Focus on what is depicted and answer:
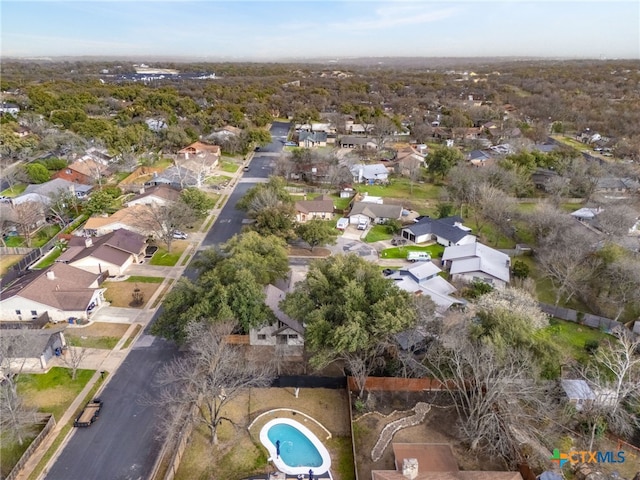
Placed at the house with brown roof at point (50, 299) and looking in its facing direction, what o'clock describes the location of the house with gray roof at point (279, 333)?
the house with gray roof at point (279, 333) is roughly at 12 o'clock from the house with brown roof at point (50, 299).

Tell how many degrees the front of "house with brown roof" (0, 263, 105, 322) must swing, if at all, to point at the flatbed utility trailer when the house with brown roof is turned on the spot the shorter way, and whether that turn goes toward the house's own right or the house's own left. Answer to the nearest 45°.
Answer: approximately 45° to the house's own right

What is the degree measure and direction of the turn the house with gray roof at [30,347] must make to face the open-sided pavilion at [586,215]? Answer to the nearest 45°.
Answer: approximately 45° to its left

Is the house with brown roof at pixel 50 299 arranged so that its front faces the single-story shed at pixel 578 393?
yes

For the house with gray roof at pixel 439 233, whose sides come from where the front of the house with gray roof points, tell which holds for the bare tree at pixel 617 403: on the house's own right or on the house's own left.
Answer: on the house's own left

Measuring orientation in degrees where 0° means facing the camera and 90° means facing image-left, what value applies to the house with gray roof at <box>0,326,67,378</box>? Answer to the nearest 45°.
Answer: approximately 315°

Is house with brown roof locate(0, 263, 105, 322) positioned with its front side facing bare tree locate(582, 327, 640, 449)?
yes

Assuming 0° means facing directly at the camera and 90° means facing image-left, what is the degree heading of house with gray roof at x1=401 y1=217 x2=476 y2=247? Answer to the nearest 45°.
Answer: approximately 45°

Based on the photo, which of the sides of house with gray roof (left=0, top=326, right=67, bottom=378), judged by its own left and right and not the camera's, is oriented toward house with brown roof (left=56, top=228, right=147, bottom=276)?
left

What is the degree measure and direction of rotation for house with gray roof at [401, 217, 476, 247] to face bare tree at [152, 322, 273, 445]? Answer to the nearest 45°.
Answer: approximately 45° to its left

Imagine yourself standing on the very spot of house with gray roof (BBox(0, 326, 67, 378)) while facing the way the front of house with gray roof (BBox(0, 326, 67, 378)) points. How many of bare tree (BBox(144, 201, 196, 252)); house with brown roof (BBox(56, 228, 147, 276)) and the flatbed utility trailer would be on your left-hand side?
2

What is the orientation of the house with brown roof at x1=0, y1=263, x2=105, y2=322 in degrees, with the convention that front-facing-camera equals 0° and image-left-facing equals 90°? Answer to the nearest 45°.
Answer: approximately 315°

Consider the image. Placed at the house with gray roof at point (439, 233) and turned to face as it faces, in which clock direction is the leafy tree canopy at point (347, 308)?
The leafy tree canopy is roughly at 11 o'clock from the house with gray roof.
